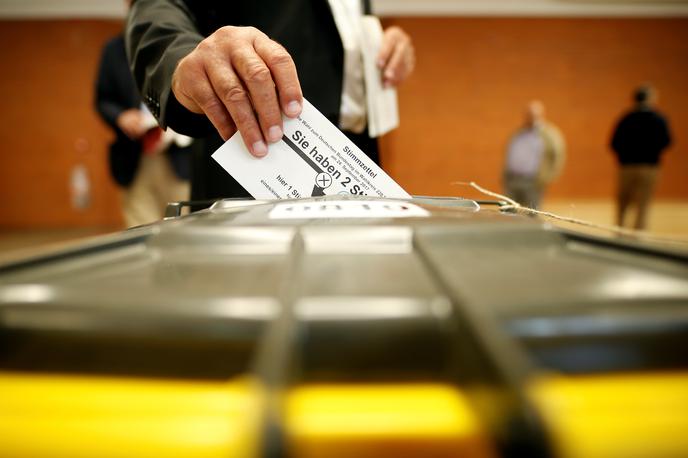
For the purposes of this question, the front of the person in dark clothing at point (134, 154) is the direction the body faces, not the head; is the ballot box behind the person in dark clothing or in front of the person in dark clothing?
in front

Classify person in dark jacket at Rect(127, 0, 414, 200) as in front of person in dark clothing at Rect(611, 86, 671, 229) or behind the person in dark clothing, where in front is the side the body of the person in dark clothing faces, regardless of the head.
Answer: behind

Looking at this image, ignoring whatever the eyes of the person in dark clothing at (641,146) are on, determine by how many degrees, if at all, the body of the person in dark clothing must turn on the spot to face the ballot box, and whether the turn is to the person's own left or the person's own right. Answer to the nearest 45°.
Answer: approximately 180°

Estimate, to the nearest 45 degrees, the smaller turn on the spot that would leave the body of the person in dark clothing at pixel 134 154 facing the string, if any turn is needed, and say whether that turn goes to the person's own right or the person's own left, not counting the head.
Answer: approximately 45° to the person's own right

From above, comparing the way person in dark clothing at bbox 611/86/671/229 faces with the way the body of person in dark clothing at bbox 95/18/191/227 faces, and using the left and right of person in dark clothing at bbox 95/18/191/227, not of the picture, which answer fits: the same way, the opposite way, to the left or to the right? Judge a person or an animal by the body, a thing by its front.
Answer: to the left

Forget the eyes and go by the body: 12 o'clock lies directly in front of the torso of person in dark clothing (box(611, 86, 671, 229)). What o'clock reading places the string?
The string is roughly at 6 o'clock from the person in dark clothing.

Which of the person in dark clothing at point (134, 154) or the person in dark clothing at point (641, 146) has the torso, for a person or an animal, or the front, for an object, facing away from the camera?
the person in dark clothing at point (641, 146)

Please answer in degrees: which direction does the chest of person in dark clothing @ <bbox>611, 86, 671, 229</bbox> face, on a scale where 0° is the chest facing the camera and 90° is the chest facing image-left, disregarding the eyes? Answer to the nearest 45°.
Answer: approximately 180°

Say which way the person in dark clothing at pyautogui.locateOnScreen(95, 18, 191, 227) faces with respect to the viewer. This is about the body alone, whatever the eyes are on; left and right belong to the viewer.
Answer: facing the viewer and to the right of the viewer

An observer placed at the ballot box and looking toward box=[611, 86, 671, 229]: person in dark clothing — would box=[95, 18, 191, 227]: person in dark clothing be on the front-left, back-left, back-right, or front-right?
front-left

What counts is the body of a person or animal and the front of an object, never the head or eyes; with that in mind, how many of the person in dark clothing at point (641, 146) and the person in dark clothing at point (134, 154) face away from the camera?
1

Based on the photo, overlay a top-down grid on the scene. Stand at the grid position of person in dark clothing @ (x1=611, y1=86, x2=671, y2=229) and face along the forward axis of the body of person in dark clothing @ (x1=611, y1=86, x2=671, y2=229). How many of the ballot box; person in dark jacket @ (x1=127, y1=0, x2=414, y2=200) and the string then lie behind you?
3
